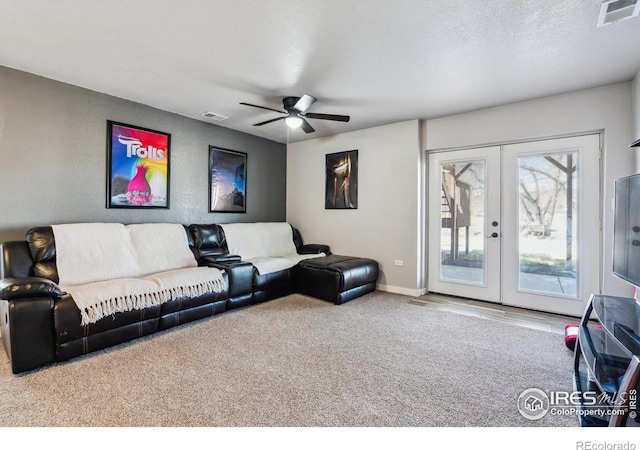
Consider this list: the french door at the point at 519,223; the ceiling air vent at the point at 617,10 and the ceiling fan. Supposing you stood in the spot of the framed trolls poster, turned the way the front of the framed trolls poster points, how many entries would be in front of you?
3

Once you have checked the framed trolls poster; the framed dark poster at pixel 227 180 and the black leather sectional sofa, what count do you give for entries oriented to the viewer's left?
0

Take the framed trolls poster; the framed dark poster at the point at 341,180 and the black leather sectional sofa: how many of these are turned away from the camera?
0

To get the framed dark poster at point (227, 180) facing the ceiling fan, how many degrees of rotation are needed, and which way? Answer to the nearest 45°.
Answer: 0° — it already faces it

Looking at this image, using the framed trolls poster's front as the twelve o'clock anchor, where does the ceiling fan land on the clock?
The ceiling fan is roughly at 12 o'clock from the framed trolls poster.

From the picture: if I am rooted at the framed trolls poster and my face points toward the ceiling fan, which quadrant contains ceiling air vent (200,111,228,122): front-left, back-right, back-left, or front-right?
front-left

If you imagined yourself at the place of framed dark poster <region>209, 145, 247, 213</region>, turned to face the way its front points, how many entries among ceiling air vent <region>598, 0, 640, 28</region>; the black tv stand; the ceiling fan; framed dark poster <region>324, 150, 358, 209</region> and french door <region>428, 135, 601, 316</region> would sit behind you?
0

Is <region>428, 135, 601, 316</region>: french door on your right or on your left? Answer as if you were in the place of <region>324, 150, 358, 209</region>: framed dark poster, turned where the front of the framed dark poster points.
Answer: on your left

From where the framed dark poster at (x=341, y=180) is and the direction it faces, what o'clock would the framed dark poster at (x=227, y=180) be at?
the framed dark poster at (x=227, y=180) is roughly at 1 o'clock from the framed dark poster at (x=341, y=180).

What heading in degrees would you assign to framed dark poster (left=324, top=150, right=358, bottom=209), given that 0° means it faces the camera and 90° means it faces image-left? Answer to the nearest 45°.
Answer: approximately 45°

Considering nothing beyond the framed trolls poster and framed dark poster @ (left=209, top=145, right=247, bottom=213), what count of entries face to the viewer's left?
0

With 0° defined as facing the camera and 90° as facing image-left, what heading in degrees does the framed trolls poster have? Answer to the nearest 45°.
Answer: approximately 315°

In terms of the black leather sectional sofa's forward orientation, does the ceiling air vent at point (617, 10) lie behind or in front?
in front

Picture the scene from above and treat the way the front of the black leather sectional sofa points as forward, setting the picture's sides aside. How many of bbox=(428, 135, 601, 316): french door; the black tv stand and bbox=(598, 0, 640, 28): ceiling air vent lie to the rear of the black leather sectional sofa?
0

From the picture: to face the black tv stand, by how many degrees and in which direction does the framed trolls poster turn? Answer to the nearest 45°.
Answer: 0° — it already faces it

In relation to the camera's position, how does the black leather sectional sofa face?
facing the viewer and to the right of the viewer

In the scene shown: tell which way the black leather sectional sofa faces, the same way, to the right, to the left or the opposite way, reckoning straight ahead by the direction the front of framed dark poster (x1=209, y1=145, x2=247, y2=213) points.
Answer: the same way

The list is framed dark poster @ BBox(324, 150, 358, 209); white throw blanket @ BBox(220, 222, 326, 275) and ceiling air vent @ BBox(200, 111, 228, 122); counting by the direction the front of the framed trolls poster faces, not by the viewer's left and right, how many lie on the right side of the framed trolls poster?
0
